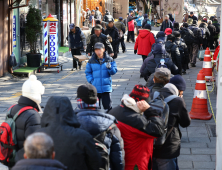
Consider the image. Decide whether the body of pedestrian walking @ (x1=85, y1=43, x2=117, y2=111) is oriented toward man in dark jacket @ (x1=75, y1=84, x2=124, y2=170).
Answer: yes

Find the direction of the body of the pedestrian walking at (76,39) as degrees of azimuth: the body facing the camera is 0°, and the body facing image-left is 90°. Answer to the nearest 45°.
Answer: approximately 45°

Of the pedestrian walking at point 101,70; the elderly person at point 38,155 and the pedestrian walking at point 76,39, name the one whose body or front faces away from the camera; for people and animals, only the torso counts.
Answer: the elderly person

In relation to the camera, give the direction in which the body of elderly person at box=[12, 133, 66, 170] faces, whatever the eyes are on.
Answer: away from the camera

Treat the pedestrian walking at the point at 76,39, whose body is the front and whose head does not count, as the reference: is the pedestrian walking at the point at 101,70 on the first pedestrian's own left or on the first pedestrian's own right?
on the first pedestrian's own left

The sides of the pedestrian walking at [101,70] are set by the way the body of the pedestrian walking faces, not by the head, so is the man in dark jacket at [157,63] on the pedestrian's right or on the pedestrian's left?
on the pedestrian's left

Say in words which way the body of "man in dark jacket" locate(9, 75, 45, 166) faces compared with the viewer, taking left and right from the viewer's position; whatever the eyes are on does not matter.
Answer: facing away from the viewer and to the right of the viewer

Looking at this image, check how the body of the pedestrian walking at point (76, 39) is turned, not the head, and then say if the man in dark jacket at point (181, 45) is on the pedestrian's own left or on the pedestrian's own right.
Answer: on the pedestrian's own left

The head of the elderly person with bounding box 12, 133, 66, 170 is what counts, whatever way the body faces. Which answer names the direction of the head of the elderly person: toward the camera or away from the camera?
away from the camera
